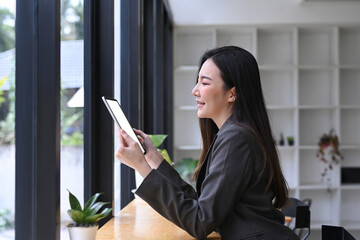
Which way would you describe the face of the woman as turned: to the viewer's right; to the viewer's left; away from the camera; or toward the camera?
to the viewer's left

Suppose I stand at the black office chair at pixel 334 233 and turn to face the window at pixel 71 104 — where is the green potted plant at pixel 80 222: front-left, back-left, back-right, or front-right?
front-left

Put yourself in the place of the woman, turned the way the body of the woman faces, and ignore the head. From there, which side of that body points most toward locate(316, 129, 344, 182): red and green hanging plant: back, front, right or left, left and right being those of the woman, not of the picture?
right

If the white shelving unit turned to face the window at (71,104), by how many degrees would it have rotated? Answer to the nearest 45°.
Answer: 0° — it already faces it

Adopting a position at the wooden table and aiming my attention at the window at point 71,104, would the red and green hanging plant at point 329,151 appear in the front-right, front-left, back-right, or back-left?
back-right

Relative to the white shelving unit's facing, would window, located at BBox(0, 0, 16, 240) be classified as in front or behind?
in front

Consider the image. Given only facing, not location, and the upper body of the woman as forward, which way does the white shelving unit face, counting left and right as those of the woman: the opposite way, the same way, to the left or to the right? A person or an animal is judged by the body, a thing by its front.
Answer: to the left

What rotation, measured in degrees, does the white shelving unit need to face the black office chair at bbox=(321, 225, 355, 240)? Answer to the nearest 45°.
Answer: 0° — it already faces it

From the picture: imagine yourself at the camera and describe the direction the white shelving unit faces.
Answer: facing the viewer

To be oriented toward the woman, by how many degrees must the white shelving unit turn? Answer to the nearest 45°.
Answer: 0° — it already faces them

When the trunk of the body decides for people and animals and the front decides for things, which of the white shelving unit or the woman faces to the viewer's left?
the woman

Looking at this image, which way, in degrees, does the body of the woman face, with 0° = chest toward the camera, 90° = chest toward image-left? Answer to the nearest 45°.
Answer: approximately 90°

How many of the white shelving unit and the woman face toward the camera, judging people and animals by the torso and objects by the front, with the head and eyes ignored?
1

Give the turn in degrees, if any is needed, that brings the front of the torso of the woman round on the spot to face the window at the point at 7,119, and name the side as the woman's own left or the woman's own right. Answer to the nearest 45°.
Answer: approximately 45° to the woman's own left
